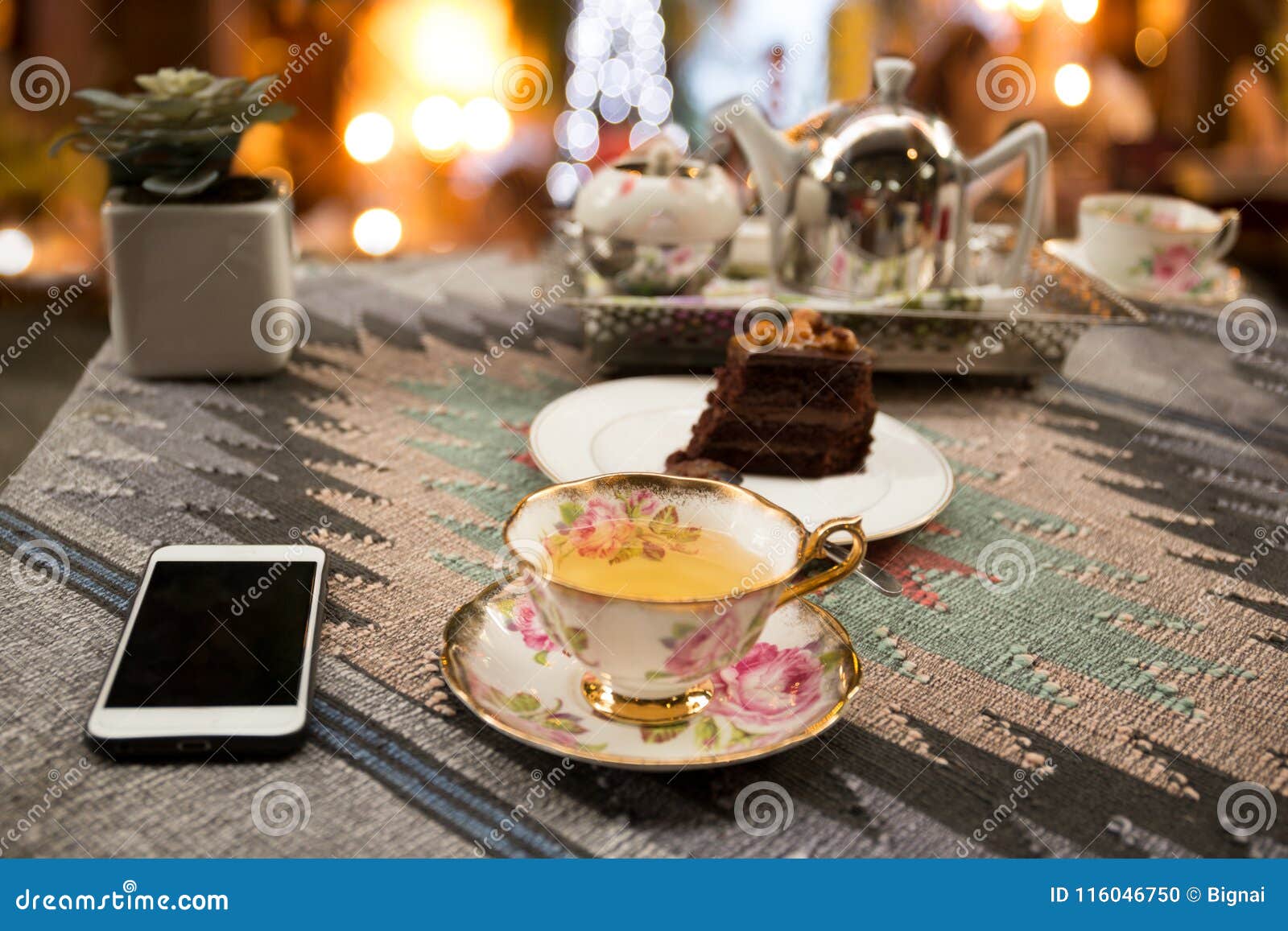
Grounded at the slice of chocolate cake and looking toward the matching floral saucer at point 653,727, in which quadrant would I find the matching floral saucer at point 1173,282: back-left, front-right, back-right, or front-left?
back-left

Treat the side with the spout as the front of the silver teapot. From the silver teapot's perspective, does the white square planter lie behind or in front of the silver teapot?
in front

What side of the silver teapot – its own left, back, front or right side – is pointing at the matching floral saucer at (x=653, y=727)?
left

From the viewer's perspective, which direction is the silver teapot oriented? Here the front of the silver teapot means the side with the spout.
to the viewer's left

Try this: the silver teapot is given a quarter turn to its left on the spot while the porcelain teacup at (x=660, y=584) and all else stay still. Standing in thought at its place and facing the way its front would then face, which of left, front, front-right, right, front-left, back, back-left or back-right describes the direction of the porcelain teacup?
front
